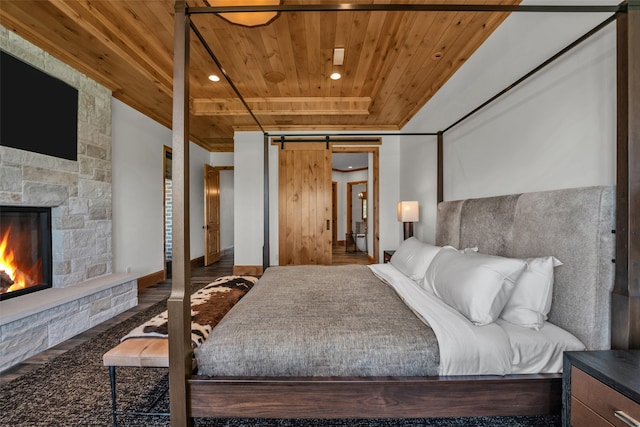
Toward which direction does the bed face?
to the viewer's left

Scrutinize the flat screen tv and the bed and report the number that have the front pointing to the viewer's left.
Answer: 1

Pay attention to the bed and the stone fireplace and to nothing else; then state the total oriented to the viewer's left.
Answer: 1

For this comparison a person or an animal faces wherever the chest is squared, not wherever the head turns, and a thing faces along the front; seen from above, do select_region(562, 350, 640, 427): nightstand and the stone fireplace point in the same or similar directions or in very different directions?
very different directions

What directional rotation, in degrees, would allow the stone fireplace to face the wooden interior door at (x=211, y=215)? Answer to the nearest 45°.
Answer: approximately 90° to its left

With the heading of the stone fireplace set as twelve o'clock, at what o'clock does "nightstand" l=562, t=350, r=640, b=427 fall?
The nightstand is roughly at 1 o'clock from the stone fireplace.

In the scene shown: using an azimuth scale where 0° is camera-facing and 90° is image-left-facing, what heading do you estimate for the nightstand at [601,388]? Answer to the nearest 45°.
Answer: approximately 45°

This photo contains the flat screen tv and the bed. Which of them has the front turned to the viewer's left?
the bed

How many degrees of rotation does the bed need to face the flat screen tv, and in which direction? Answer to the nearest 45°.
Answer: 0° — it already faces it
